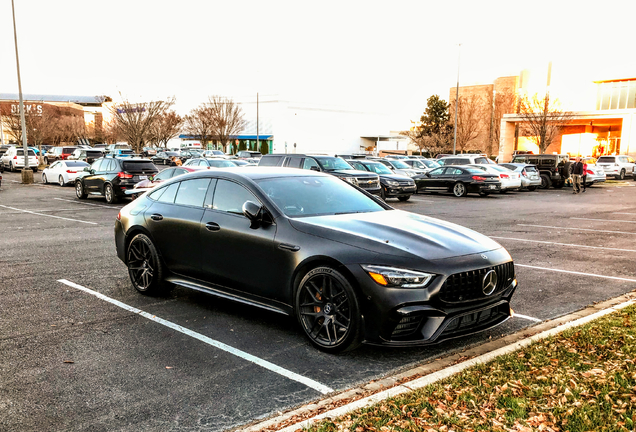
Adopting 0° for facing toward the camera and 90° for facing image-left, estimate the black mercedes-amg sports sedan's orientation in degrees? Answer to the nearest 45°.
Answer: approximately 315°

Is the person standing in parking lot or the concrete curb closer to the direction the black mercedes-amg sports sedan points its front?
the concrete curb

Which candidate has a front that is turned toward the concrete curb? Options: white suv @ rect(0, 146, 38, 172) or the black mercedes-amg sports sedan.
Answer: the black mercedes-amg sports sedan

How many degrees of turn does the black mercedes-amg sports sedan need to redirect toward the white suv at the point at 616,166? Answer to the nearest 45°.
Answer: approximately 90° to its left

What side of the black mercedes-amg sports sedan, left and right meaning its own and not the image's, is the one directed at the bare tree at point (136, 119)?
back

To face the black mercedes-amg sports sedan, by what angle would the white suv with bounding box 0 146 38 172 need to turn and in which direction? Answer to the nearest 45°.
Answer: approximately 135° to its left

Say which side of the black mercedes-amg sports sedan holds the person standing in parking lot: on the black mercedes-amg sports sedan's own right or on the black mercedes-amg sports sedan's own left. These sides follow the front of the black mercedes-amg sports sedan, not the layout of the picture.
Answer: on the black mercedes-amg sports sedan's own left

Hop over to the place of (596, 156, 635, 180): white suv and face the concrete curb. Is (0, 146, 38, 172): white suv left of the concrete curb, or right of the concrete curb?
right

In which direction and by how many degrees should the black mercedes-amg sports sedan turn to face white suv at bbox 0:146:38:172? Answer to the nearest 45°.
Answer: approximately 180°

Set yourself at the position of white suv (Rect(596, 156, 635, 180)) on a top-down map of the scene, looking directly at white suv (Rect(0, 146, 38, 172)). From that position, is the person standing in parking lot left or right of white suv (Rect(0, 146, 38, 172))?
left
